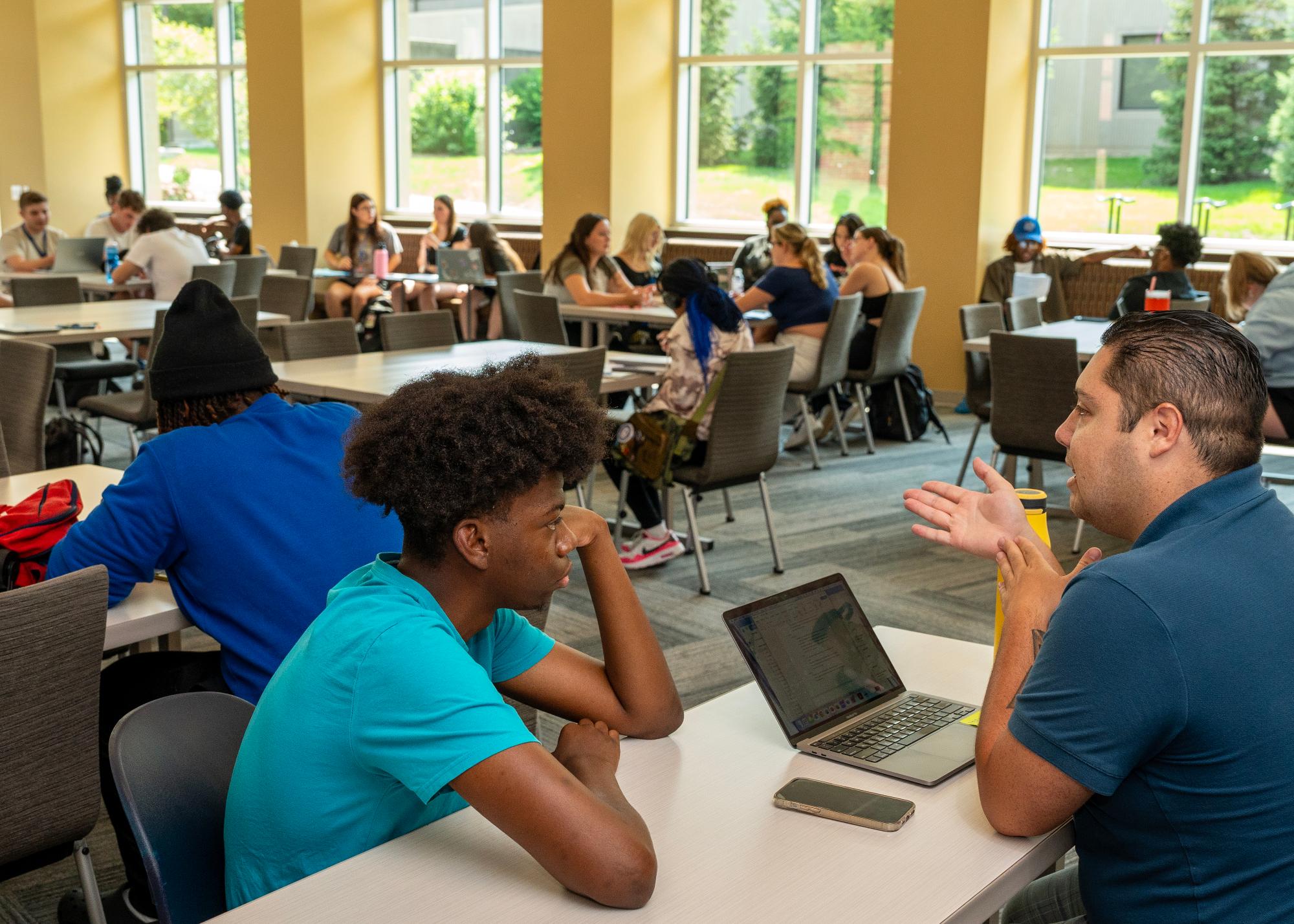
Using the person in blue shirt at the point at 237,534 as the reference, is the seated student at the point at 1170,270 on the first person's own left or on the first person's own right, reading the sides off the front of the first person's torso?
on the first person's own right

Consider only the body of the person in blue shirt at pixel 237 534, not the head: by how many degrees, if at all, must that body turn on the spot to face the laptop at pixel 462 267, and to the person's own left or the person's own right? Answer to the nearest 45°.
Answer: approximately 45° to the person's own right

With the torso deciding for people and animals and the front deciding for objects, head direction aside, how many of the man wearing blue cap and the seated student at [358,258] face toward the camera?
2

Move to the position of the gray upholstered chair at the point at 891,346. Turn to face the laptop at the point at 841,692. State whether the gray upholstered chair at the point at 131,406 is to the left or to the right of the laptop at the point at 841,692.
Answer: right

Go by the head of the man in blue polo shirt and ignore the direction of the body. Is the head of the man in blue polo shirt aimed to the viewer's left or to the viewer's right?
to the viewer's left

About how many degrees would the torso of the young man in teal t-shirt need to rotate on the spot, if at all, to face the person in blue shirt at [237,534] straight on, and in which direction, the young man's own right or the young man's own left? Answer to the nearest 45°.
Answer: approximately 90° to the young man's own left

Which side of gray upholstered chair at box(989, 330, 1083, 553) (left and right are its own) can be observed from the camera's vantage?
back

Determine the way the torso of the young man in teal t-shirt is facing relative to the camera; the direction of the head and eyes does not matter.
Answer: to the viewer's right
